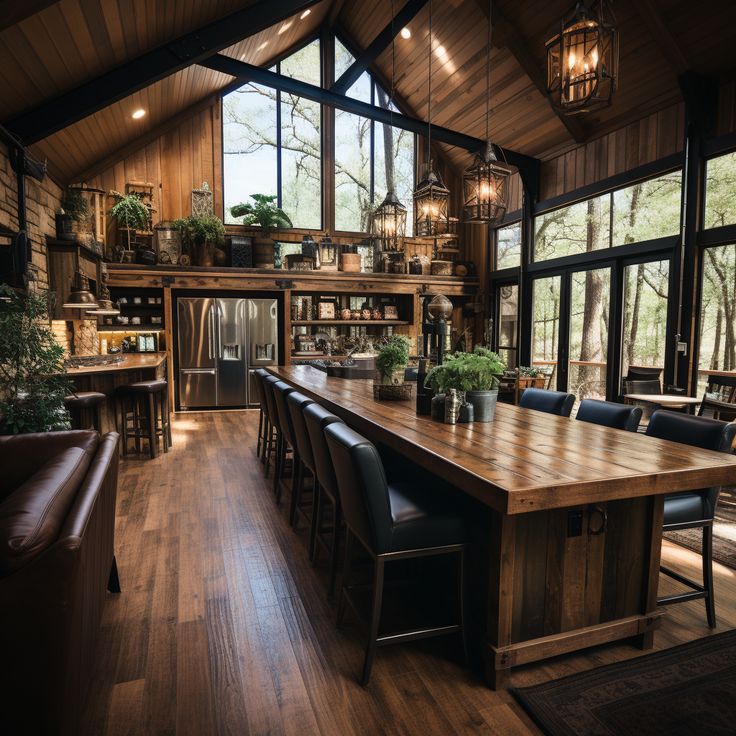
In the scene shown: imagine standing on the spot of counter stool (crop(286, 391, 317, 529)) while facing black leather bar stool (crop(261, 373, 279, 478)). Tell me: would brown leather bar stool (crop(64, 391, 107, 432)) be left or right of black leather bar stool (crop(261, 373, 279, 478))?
left

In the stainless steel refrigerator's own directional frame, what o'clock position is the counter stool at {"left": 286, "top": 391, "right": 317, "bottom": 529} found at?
The counter stool is roughly at 12 o'clock from the stainless steel refrigerator.

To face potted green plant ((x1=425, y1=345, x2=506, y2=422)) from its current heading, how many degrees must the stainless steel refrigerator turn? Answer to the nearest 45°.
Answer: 0° — it already faces it

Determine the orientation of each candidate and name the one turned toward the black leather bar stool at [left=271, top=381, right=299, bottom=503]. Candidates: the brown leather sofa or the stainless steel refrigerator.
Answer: the stainless steel refrigerator

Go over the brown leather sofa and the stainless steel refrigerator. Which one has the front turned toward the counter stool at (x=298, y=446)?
the stainless steel refrigerator

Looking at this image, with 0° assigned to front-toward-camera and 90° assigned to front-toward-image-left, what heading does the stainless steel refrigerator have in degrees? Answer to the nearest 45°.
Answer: approximately 0°

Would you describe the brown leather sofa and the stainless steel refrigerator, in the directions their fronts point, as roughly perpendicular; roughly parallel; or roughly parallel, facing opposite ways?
roughly perpendicular

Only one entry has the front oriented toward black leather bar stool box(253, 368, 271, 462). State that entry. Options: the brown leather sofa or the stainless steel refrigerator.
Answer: the stainless steel refrigerator

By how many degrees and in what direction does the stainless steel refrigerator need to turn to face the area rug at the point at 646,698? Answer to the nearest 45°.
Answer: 0° — it already faces it

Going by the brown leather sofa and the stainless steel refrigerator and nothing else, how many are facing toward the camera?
1
